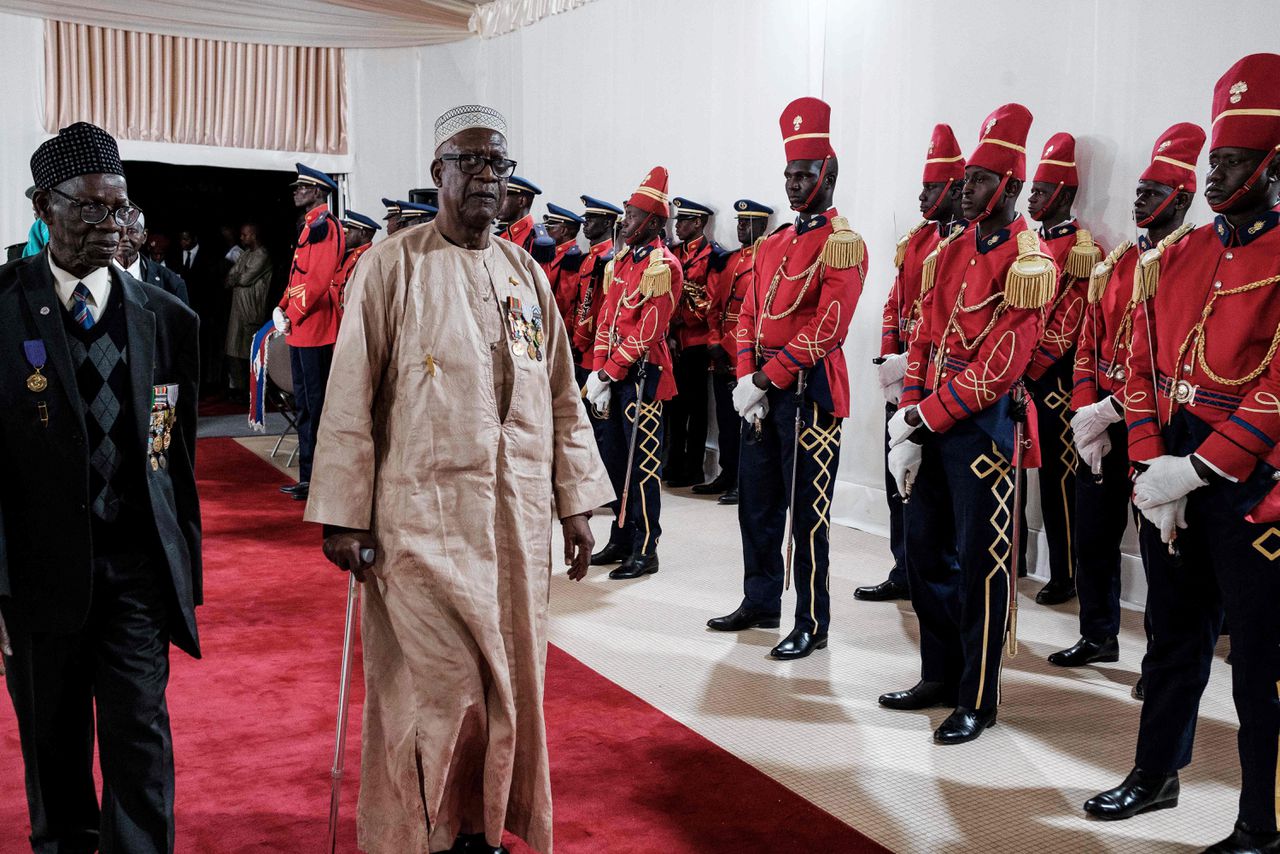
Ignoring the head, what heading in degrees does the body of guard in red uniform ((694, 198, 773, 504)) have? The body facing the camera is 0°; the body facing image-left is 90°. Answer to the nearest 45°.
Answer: approximately 45°

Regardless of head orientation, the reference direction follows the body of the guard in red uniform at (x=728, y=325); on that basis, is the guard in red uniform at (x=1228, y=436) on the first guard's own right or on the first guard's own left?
on the first guard's own left

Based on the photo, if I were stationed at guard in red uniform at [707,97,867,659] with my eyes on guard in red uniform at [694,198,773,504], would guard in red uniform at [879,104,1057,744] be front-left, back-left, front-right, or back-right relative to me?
back-right

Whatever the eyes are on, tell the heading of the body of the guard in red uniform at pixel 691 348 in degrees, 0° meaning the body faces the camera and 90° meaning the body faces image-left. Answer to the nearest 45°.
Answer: approximately 45°

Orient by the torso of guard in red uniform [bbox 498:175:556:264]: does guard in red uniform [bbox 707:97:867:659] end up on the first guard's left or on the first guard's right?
on the first guard's left

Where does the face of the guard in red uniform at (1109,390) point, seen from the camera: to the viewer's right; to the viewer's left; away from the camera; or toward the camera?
to the viewer's left

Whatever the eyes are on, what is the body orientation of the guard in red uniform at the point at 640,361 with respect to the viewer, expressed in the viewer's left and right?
facing the viewer and to the left of the viewer

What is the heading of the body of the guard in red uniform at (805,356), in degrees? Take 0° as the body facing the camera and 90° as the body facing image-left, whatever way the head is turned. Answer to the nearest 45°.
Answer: approximately 45°

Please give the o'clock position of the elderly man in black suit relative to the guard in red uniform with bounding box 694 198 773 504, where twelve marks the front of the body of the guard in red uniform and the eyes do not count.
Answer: The elderly man in black suit is roughly at 11 o'clock from the guard in red uniform.

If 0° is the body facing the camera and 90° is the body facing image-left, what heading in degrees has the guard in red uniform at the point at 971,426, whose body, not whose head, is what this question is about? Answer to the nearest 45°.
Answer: approximately 45°

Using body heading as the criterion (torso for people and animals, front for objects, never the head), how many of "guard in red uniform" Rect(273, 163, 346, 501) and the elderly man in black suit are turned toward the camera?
1

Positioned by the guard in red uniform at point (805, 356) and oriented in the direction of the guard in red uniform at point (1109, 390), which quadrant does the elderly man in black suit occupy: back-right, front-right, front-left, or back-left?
back-right
